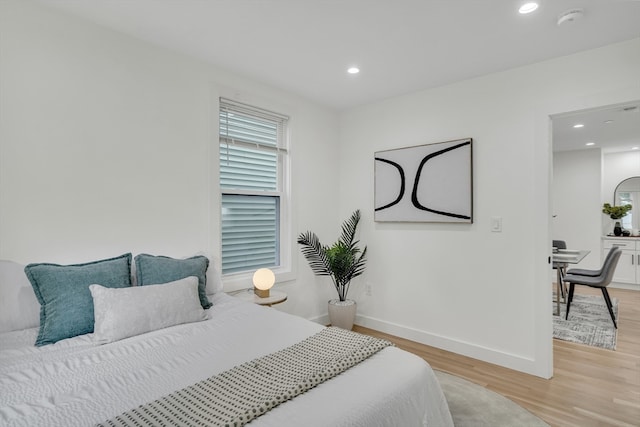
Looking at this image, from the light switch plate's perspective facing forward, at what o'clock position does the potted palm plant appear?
The potted palm plant is roughly at 3 o'clock from the light switch plate.

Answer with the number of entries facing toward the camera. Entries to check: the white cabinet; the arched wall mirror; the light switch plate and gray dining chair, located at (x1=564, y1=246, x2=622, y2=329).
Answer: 3

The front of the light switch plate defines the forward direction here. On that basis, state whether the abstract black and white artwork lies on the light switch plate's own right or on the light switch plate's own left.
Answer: on the light switch plate's own right

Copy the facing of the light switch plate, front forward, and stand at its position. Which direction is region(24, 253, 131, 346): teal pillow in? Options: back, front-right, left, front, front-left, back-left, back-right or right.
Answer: front-right

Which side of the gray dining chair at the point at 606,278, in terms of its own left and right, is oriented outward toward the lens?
left

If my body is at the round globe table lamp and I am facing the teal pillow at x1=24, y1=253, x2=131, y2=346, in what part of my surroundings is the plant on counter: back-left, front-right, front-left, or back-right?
back-left

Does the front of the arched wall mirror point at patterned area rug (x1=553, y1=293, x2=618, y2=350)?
yes

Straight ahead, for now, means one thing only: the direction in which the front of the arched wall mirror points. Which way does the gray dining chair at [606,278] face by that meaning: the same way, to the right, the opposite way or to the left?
to the right

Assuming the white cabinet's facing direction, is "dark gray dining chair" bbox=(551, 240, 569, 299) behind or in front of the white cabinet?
in front

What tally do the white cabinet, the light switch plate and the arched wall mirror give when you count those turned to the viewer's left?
0

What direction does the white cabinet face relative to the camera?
toward the camera

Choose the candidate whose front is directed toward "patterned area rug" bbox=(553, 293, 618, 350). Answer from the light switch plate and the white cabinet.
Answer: the white cabinet

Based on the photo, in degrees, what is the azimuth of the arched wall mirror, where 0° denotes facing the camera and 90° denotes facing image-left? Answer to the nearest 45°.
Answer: approximately 0°

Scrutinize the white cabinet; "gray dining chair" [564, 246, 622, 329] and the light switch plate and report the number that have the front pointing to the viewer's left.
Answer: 1
